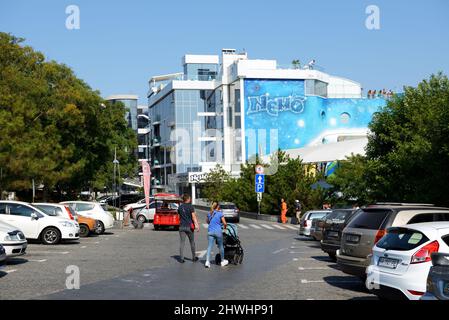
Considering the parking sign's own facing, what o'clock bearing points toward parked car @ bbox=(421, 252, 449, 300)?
The parked car is roughly at 12 o'clock from the parking sign.

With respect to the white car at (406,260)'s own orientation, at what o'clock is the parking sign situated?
The parking sign is roughly at 10 o'clock from the white car.

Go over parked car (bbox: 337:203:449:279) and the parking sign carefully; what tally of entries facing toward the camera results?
1

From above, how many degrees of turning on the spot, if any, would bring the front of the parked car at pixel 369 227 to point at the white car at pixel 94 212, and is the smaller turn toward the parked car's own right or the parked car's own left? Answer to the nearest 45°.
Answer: approximately 90° to the parked car's own left

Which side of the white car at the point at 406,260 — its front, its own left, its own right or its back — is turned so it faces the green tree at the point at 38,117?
left

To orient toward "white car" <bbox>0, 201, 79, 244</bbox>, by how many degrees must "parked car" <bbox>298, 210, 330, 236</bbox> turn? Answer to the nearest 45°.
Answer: approximately 180°

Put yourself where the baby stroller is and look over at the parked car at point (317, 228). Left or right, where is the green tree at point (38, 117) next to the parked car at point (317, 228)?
left

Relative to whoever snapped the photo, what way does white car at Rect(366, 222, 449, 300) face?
facing away from the viewer and to the right of the viewer

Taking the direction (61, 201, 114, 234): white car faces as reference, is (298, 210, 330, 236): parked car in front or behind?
behind

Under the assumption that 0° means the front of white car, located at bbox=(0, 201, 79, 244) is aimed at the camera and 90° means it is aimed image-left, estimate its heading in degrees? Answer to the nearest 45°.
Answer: approximately 315°
